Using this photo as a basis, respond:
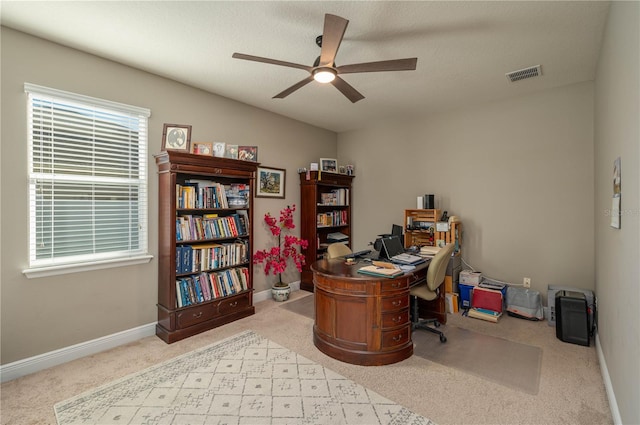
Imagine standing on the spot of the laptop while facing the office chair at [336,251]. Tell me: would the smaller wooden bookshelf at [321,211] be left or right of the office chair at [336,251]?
right

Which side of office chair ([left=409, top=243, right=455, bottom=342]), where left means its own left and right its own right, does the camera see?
left

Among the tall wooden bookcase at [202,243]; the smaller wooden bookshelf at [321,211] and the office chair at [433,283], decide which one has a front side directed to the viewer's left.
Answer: the office chair

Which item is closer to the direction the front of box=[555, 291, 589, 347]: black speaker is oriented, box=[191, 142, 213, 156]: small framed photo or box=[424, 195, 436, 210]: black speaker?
the small framed photo

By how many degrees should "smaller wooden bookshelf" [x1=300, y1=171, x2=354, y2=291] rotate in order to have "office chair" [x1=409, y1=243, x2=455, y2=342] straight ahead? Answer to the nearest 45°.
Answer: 0° — it already faces it

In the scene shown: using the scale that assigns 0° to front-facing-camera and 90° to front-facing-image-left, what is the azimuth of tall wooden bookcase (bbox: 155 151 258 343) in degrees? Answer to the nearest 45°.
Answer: approximately 315°

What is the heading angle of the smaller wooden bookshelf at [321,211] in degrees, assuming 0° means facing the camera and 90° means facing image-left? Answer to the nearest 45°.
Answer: approximately 315°
